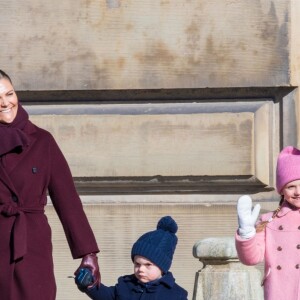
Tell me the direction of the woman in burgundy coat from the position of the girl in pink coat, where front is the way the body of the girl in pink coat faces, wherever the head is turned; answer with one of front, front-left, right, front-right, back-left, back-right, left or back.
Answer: right

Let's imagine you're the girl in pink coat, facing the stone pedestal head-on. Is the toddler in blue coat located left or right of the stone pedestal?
left

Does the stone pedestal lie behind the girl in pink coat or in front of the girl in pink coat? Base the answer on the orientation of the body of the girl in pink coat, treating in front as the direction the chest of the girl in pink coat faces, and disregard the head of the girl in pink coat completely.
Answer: behind

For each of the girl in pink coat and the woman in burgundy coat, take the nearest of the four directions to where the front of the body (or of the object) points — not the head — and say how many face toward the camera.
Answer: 2

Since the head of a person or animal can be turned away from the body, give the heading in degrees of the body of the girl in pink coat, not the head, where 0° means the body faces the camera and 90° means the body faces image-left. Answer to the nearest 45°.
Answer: approximately 0°

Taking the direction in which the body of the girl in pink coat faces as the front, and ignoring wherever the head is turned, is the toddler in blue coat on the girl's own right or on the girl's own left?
on the girl's own right

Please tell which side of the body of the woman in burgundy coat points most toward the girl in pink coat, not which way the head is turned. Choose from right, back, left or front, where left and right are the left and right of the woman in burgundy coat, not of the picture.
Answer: left

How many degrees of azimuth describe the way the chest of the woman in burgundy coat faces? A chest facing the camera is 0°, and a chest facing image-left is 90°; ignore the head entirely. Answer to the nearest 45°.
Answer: approximately 0°
